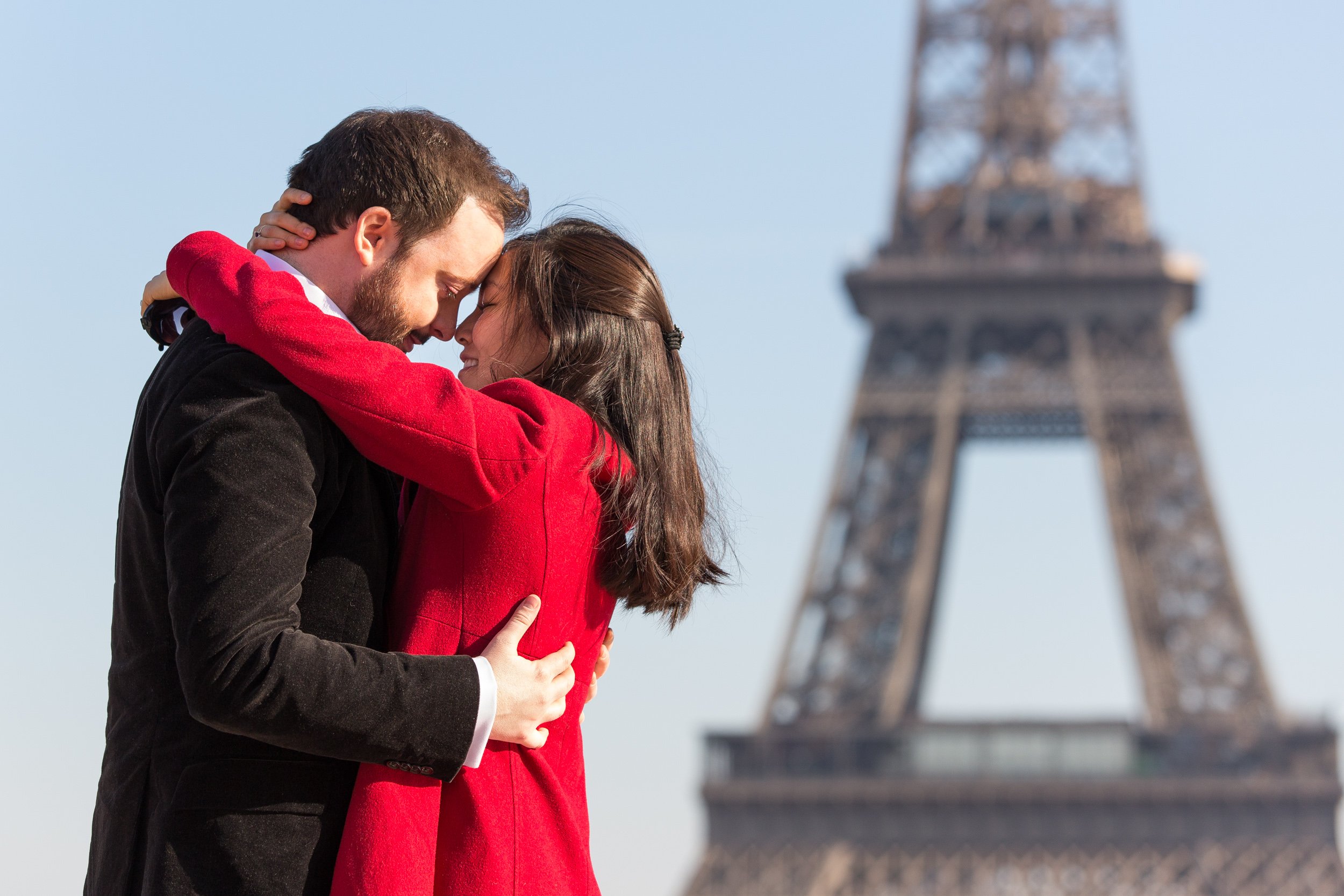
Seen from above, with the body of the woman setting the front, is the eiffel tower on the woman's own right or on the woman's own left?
on the woman's own right

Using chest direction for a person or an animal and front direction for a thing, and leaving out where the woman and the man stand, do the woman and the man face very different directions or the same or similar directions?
very different directions

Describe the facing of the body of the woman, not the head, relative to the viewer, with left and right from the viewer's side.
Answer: facing to the left of the viewer

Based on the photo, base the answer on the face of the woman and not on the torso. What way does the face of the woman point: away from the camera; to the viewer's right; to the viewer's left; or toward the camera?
to the viewer's left

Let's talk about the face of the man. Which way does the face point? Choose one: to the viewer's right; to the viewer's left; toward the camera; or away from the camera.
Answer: to the viewer's right

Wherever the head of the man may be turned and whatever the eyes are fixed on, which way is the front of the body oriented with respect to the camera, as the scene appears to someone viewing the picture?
to the viewer's right
